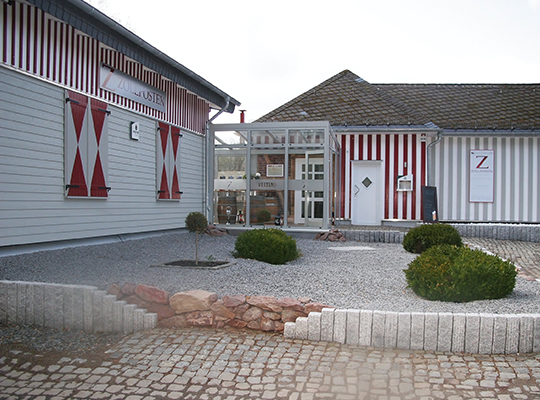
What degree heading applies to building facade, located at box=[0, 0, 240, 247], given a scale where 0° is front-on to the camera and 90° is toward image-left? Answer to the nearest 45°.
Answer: approximately 315°

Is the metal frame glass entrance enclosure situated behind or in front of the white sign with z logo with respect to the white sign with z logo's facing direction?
in front

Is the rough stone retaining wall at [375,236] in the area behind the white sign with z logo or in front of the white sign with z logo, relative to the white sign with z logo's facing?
in front

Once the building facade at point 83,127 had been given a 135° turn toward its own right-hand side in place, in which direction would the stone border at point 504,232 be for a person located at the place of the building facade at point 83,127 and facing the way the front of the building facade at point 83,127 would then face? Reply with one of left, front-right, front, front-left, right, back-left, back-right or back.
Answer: back

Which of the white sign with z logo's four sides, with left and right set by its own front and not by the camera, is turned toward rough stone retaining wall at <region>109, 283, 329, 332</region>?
front

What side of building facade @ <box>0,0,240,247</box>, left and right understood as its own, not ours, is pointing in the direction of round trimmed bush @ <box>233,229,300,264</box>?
front

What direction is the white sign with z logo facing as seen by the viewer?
toward the camera

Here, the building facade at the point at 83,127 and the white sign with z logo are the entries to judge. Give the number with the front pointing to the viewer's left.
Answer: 0

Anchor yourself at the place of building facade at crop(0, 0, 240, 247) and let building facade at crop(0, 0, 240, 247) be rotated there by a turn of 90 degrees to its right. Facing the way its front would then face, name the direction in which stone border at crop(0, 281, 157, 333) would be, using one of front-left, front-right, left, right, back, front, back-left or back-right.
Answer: front-left

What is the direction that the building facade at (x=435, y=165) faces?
toward the camera

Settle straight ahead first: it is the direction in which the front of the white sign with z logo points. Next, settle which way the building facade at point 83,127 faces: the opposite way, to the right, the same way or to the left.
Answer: to the left

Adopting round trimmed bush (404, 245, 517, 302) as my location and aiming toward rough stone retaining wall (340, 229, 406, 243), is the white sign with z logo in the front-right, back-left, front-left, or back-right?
front-right

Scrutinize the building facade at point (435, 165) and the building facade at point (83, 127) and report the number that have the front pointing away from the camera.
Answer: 0
